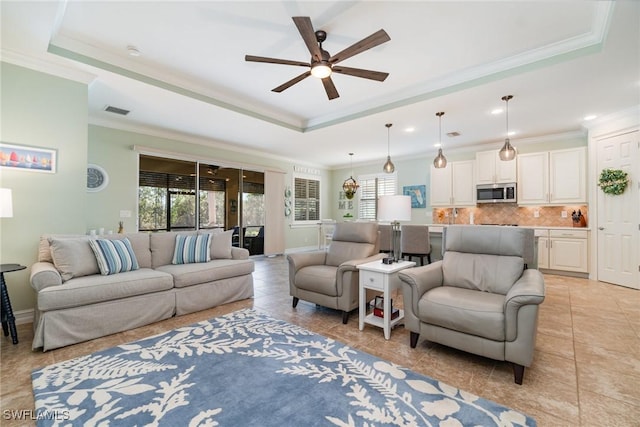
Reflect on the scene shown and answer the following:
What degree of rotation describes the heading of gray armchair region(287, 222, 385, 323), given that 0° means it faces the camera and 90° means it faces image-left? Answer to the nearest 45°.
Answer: approximately 45°

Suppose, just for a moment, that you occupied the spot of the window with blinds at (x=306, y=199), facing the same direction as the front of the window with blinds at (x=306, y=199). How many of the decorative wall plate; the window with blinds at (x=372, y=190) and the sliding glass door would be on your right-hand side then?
2

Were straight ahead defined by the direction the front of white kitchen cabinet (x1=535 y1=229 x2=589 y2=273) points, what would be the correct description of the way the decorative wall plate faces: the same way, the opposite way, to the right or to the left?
to the left

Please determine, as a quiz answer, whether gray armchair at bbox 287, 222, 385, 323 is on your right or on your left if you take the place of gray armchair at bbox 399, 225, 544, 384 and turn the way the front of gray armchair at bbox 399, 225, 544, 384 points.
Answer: on your right

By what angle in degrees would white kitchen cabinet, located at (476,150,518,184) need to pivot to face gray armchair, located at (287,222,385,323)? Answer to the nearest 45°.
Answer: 0° — it already faces it

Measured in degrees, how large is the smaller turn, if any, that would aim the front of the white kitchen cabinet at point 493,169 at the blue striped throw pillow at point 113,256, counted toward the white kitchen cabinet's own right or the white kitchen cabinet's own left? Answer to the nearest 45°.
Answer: approximately 45° to the white kitchen cabinet's own right

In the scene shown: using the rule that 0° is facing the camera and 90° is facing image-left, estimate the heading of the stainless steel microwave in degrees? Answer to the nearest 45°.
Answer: approximately 0°

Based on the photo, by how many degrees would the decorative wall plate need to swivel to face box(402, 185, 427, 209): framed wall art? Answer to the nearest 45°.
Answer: approximately 90° to its left

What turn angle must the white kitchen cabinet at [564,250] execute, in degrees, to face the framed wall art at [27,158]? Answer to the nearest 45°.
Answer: approximately 45° to its right

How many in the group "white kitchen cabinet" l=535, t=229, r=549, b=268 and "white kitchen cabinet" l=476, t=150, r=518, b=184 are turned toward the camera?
2

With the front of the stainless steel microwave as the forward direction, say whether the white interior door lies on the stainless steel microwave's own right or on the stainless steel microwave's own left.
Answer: on the stainless steel microwave's own left
